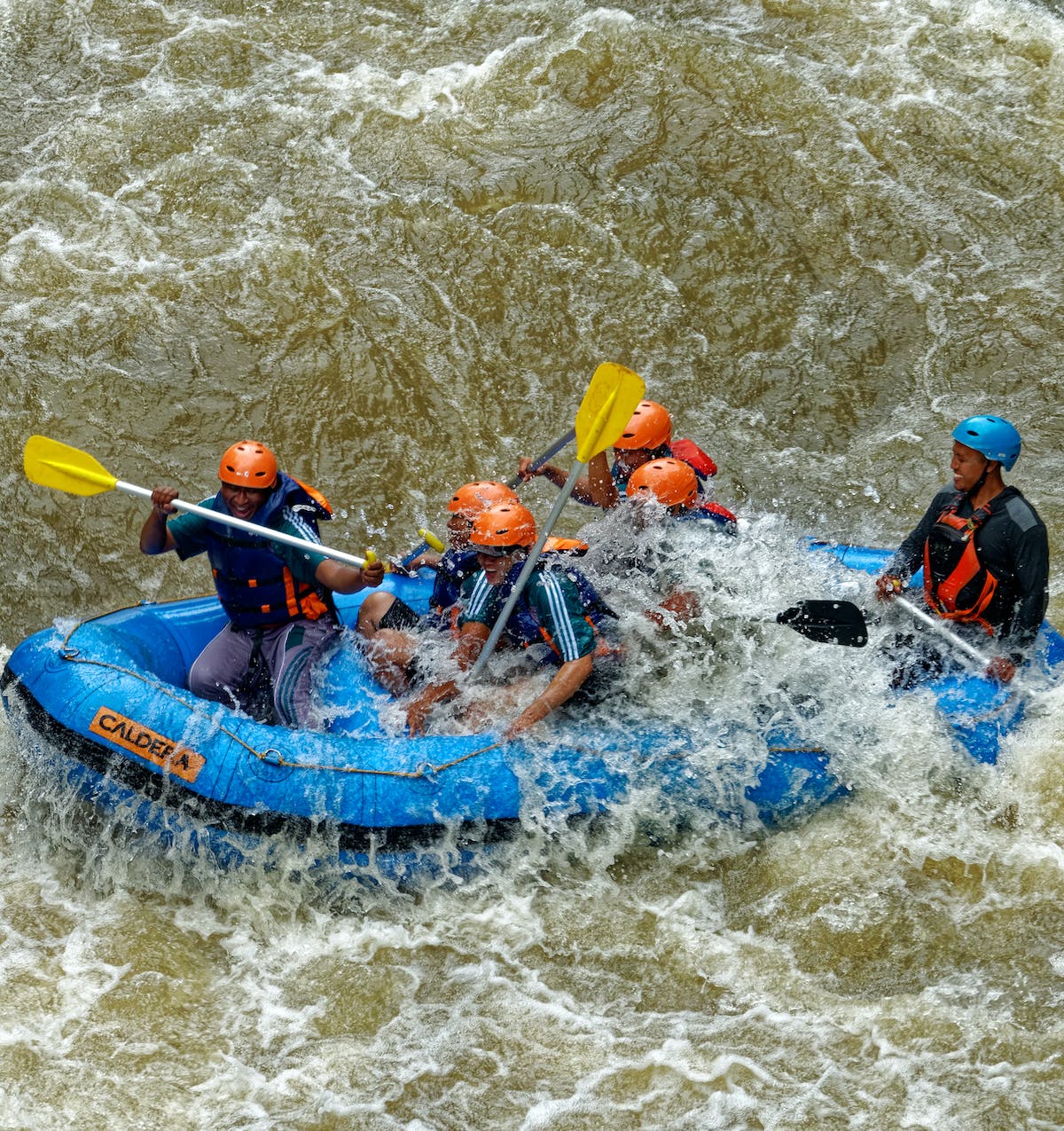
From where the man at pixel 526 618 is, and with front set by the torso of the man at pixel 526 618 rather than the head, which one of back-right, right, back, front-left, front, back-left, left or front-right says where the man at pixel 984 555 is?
back-left

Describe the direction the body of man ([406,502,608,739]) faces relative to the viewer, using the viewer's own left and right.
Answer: facing the viewer and to the left of the viewer

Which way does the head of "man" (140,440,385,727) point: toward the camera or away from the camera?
toward the camera

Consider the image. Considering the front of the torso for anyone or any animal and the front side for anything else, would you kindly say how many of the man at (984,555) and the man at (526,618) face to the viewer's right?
0

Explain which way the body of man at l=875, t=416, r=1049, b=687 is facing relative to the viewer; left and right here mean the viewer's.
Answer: facing the viewer and to the left of the viewer

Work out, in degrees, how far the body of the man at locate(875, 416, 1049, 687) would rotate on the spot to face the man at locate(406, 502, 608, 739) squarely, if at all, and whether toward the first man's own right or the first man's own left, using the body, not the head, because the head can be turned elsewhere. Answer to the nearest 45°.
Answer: approximately 45° to the first man's own right

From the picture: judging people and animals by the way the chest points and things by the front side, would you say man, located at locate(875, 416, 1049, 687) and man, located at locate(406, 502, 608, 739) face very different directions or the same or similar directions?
same or similar directions

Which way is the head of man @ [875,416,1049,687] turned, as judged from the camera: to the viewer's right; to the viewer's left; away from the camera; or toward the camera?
to the viewer's left
